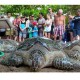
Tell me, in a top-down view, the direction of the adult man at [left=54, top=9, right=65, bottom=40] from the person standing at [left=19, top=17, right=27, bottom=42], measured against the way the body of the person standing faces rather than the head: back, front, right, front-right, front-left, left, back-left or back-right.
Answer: left

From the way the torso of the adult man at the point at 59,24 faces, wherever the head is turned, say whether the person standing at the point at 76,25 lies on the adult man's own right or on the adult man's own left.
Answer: on the adult man's own left

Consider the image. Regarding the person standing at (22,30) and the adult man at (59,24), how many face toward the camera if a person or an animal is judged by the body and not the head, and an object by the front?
2

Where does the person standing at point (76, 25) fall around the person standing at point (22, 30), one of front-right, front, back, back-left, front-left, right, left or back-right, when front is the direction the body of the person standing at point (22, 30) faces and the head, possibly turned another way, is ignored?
left

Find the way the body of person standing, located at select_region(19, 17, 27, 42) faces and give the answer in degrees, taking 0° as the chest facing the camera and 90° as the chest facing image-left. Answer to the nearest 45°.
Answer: approximately 0°

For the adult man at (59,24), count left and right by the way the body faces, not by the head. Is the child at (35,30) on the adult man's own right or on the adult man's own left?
on the adult man's own right

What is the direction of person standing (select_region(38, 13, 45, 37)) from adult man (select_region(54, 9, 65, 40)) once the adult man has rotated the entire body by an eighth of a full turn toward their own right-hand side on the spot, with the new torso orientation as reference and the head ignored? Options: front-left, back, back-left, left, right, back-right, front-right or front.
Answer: front-right
